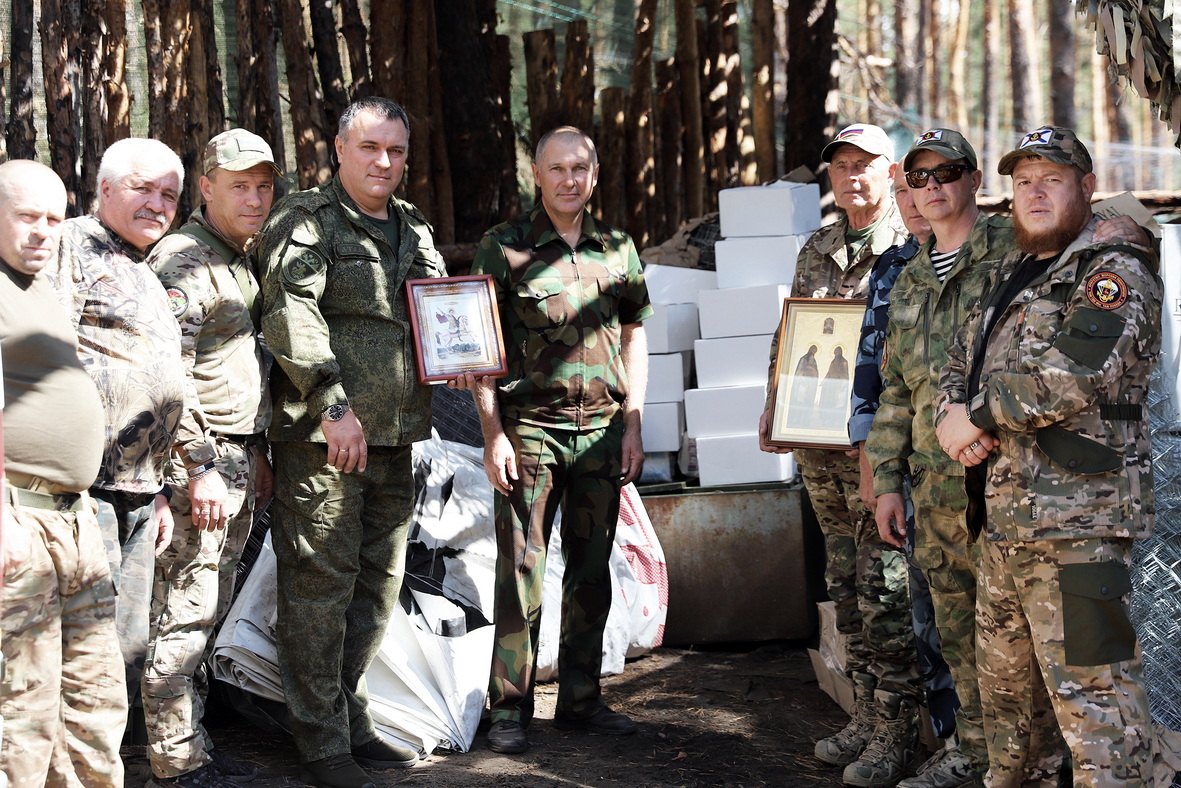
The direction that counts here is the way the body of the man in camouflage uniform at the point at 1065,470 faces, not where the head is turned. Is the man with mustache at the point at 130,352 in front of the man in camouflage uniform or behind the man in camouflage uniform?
in front

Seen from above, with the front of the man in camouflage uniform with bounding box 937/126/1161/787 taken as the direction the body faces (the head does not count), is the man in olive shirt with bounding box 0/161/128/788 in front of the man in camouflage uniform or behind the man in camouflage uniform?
in front

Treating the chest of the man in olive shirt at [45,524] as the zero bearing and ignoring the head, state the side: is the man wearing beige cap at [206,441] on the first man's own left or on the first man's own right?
on the first man's own left

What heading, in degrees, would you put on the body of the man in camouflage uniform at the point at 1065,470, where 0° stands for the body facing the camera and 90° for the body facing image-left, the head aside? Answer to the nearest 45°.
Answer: approximately 45°

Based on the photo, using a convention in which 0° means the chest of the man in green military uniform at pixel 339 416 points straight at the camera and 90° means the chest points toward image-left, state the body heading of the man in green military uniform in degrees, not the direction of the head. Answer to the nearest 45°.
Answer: approximately 315°

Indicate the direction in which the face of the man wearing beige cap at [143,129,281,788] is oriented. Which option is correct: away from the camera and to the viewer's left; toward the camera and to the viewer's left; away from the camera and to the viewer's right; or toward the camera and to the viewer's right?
toward the camera and to the viewer's right

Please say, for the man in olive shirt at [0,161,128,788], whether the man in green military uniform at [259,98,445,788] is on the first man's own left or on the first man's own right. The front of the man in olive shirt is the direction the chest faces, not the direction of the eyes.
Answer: on the first man's own left

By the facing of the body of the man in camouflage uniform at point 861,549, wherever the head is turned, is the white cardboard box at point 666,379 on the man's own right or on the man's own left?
on the man's own right

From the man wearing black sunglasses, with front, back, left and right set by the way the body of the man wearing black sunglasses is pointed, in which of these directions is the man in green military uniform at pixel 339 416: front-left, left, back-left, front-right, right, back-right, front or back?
front-right

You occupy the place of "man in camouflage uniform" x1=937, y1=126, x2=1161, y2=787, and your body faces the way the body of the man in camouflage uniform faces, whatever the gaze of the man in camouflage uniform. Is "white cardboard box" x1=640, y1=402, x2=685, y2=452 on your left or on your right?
on your right

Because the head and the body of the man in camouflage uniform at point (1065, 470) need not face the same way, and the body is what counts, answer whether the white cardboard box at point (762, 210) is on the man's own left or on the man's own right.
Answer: on the man's own right

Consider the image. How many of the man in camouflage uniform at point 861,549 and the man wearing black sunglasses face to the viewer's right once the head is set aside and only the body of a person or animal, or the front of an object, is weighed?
0
